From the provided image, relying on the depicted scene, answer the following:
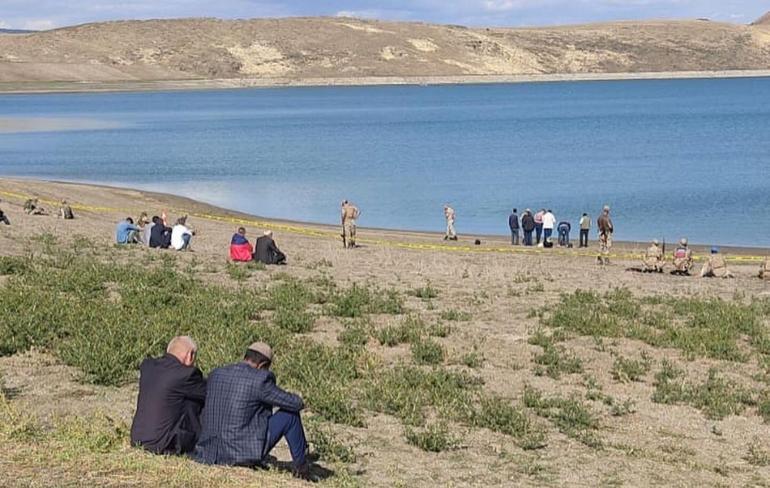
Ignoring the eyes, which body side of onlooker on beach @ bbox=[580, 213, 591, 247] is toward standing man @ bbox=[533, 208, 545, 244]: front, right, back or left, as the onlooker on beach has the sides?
left

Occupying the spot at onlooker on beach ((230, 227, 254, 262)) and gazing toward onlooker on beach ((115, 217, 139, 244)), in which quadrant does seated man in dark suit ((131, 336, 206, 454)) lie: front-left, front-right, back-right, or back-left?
back-left

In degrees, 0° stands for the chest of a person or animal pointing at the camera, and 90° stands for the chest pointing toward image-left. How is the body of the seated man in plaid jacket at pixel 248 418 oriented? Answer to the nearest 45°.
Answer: approximately 225°

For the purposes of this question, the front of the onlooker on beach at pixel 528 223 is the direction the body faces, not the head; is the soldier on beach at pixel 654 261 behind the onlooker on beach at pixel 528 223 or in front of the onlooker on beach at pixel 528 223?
behind

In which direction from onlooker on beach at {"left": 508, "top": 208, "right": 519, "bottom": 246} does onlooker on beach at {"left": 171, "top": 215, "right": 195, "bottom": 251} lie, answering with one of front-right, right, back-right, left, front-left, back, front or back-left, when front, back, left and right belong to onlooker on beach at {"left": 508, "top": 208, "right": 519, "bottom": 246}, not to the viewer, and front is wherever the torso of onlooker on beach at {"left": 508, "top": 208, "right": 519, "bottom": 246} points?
back-left

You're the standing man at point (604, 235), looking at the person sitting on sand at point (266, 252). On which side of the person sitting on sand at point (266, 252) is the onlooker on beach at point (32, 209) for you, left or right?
right

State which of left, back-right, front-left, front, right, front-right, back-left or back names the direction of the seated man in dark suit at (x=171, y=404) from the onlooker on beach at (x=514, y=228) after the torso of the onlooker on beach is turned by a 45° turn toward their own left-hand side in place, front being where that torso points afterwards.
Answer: back-left

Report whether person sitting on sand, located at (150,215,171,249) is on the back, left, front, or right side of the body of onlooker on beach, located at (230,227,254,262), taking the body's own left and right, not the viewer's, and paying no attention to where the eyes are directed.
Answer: left

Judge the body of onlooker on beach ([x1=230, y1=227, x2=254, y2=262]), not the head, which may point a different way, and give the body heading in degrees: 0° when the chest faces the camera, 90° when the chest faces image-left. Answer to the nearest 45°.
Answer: approximately 225°

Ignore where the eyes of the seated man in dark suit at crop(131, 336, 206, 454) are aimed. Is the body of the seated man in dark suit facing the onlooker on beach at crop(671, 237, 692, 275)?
yes
